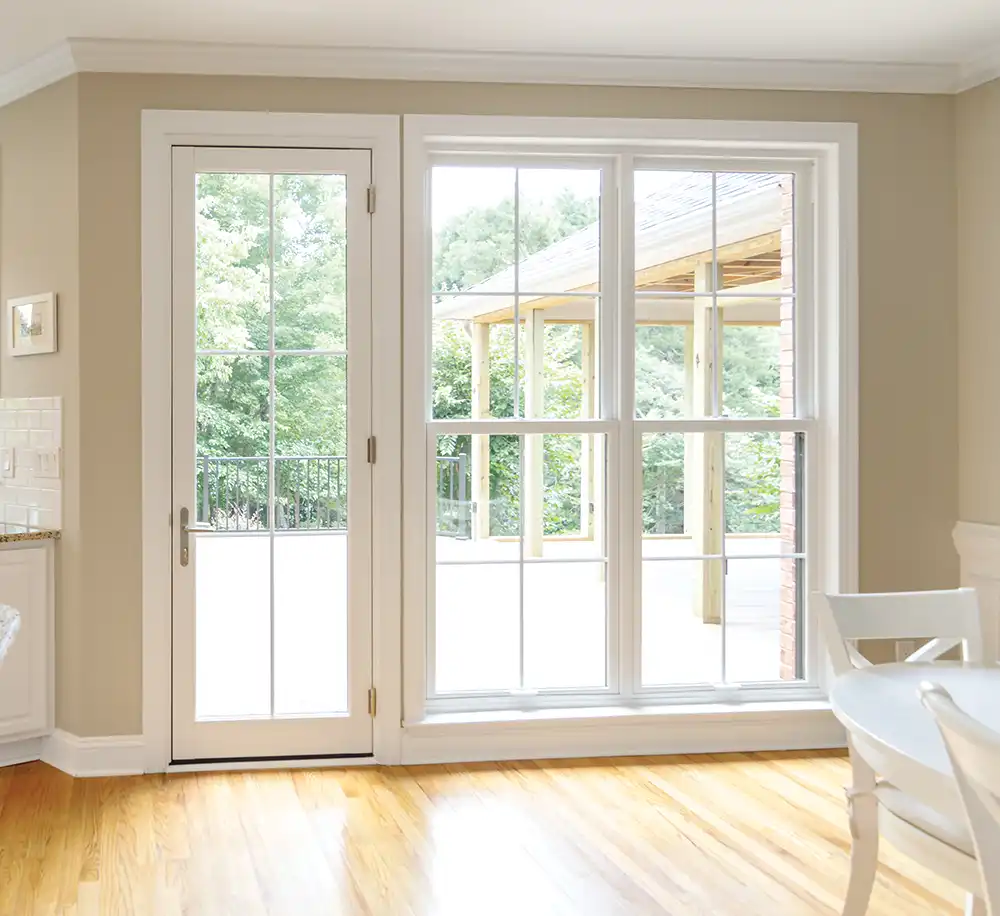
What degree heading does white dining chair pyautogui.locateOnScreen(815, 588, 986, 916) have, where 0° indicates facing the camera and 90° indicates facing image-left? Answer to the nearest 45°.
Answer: approximately 315°

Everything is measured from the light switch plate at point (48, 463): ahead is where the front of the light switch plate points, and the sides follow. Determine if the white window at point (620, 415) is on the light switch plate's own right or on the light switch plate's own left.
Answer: on the light switch plate's own left

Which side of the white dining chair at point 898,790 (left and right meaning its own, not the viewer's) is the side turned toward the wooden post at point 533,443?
back

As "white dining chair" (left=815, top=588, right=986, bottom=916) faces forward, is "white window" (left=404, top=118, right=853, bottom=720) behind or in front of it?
behind

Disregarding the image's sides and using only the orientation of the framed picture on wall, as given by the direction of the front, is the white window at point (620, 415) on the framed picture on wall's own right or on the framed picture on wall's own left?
on the framed picture on wall's own left

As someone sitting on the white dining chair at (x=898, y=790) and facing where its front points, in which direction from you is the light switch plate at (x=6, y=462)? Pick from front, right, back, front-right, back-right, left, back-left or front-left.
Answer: back-right
